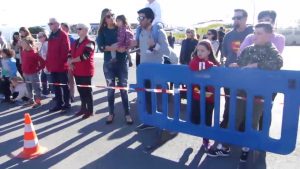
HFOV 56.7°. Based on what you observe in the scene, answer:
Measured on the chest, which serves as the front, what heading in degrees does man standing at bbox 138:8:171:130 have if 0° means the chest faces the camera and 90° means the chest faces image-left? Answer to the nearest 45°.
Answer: approximately 45°

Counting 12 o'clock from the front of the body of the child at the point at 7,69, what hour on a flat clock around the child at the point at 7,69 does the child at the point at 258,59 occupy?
the child at the point at 258,59 is roughly at 8 o'clock from the child at the point at 7,69.

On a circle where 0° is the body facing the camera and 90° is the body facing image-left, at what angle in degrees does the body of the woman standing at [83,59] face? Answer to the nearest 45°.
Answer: approximately 45°

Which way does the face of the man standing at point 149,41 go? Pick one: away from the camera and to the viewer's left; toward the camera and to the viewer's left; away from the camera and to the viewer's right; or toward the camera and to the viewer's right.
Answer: toward the camera and to the viewer's left

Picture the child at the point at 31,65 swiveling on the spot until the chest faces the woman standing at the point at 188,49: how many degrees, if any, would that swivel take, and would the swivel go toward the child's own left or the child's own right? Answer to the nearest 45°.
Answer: approximately 135° to the child's own left

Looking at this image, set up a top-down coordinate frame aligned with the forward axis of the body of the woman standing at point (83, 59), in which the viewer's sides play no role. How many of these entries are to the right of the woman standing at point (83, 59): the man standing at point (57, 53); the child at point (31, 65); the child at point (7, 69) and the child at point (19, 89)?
4

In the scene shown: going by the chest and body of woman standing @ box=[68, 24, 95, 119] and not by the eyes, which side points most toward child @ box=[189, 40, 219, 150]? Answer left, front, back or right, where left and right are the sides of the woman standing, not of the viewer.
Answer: left
